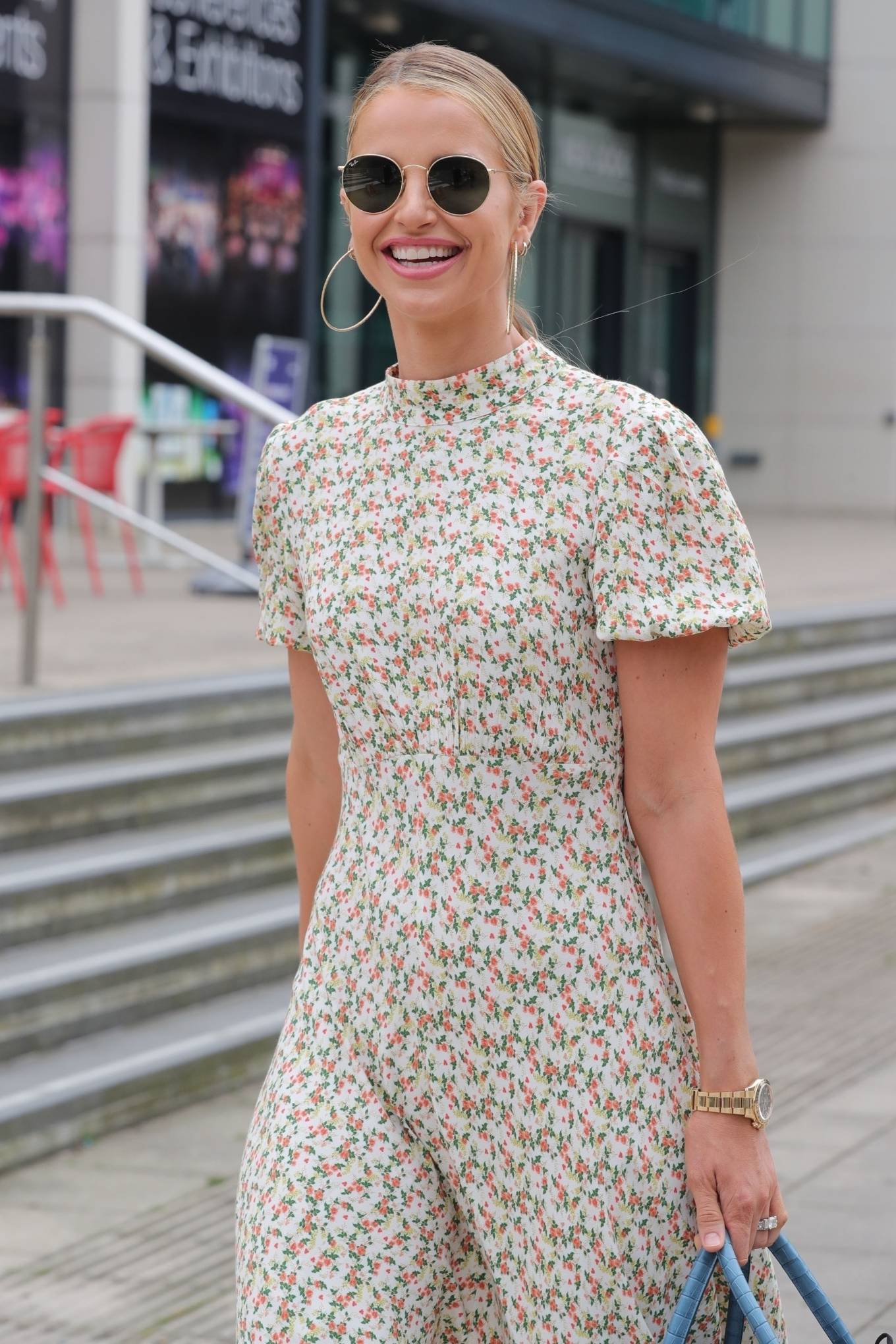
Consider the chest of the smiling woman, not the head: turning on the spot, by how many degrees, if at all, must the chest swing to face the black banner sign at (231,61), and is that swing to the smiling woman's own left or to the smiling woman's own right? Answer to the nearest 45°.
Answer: approximately 135° to the smiling woman's own right

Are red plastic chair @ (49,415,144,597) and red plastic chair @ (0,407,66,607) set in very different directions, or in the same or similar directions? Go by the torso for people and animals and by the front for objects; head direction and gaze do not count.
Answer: same or similar directions

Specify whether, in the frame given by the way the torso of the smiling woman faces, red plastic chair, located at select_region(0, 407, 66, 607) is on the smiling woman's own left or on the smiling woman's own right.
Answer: on the smiling woman's own right

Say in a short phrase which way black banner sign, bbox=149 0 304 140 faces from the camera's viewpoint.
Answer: facing the viewer and to the right of the viewer

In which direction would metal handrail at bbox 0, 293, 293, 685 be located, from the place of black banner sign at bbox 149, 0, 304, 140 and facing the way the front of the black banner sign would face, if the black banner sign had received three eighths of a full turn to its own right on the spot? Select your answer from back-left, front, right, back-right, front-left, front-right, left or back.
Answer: left

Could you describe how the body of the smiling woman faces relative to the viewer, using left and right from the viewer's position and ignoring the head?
facing the viewer and to the left of the viewer

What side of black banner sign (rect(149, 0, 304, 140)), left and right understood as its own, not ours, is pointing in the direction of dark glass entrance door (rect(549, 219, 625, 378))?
left

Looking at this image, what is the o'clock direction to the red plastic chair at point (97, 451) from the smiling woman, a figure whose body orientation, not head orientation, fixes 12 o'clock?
The red plastic chair is roughly at 4 o'clock from the smiling woman.
